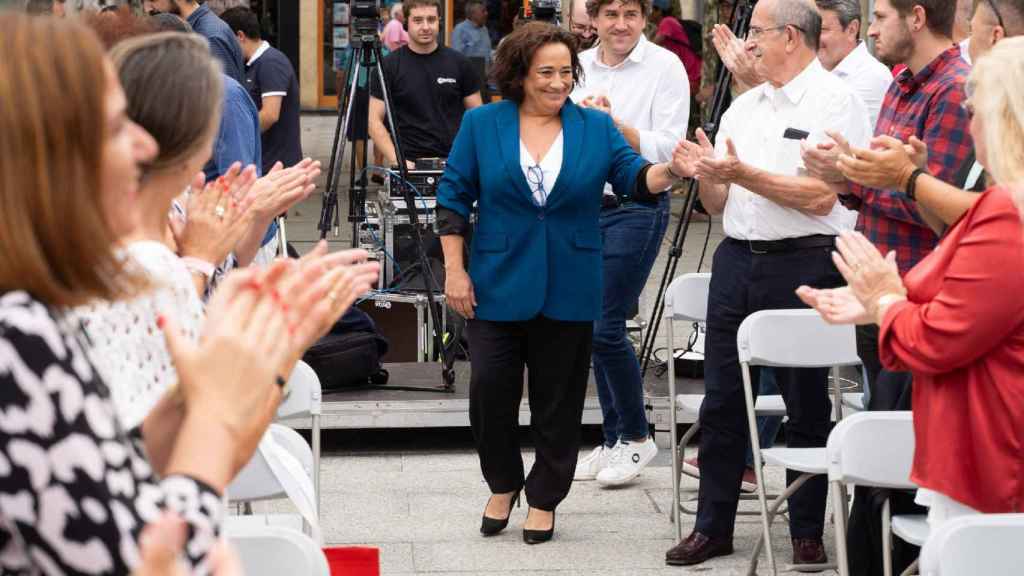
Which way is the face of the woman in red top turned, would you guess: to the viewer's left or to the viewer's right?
to the viewer's left

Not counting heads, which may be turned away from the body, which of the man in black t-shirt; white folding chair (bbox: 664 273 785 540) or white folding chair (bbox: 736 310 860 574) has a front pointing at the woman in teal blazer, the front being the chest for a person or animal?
the man in black t-shirt

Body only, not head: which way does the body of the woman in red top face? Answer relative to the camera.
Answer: to the viewer's left

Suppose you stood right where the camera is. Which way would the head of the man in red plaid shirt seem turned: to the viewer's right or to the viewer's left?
to the viewer's left

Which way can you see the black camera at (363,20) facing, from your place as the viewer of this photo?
facing the viewer

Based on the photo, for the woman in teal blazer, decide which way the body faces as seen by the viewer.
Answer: toward the camera

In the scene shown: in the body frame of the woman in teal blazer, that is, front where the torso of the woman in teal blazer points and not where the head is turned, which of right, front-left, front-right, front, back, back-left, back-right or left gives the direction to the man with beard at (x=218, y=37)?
back-right

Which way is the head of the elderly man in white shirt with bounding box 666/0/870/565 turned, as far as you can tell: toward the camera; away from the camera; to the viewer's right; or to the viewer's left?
to the viewer's left

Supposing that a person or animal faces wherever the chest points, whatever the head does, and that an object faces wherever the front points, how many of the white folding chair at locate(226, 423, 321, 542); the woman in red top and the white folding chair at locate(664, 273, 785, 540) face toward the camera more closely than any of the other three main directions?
0

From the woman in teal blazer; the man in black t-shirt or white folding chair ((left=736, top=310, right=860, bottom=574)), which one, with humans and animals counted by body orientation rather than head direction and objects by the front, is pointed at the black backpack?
the man in black t-shirt
